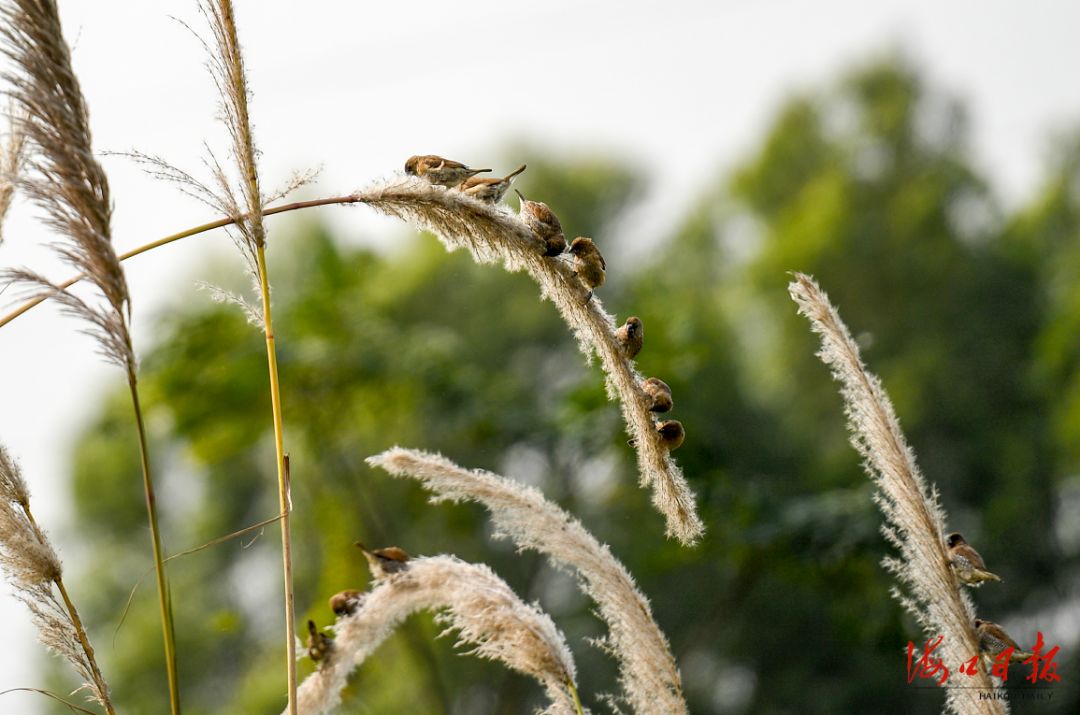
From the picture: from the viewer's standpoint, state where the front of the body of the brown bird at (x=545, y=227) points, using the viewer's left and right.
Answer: facing to the right of the viewer

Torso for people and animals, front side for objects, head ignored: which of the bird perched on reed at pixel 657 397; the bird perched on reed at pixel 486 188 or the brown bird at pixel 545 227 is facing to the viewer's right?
the brown bird

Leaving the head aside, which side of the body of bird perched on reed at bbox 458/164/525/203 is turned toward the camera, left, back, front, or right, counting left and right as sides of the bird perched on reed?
left

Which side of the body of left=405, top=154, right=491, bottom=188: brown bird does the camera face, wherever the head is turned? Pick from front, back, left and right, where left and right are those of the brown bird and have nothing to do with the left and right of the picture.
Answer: left
